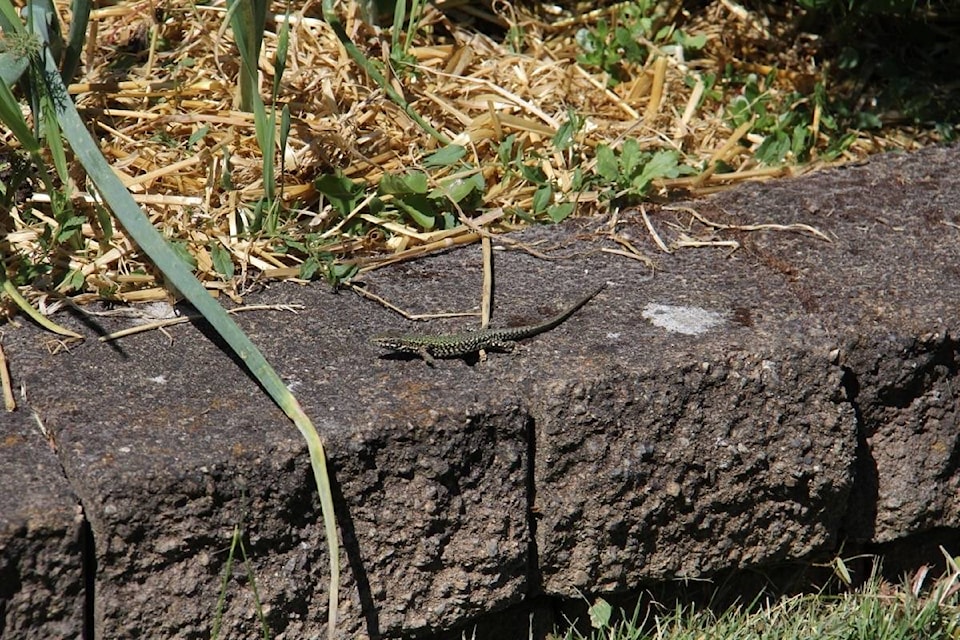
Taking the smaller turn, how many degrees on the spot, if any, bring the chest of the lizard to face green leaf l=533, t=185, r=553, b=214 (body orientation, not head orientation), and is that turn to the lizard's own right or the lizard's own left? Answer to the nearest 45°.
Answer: approximately 90° to the lizard's own right

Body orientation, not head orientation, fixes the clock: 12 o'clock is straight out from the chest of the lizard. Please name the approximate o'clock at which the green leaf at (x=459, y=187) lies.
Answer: The green leaf is roughly at 3 o'clock from the lizard.

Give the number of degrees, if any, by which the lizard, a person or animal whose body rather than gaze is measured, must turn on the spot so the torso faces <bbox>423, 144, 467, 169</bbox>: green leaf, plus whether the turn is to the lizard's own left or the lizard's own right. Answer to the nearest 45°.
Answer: approximately 90° to the lizard's own right

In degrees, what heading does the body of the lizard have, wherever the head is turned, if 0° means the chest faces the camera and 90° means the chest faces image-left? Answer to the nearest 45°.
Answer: approximately 90°

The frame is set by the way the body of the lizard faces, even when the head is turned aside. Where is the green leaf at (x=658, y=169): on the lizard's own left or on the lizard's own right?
on the lizard's own right

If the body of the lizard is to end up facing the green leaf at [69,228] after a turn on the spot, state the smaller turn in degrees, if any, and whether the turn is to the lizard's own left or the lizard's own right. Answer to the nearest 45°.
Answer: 0° — it already faces it

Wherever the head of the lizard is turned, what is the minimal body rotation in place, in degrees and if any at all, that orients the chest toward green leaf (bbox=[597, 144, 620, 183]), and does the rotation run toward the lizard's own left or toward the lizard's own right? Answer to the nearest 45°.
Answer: approximately 90° to the lizard's own right
